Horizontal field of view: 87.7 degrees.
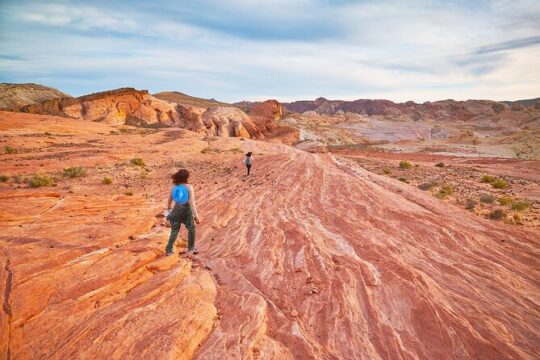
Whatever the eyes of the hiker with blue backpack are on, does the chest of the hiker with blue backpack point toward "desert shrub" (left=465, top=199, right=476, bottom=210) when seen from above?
no

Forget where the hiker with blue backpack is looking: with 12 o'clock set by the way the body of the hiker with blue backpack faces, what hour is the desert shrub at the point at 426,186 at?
The desert shrub is roughly at 2 o'clock from the hiker with blue backpack.

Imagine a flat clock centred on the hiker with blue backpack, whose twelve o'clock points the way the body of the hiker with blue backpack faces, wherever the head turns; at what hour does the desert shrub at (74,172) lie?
The desert shrub is roughly at 11 o'clock from the hiker with blue backpack.

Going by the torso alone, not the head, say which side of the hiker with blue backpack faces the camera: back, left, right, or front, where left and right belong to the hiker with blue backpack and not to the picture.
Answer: back

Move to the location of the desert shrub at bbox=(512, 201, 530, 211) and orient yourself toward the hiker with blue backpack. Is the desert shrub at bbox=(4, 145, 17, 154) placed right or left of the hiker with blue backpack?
right

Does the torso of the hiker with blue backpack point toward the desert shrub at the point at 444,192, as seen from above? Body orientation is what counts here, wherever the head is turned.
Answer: no

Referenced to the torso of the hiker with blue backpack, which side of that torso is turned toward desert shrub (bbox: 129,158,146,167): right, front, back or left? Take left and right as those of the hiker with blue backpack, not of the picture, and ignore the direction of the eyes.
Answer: front

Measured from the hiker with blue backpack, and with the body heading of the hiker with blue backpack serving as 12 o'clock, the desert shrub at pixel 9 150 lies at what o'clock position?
The desert shrub is roughly at 11 o'clock from the hiker with blue backpack.

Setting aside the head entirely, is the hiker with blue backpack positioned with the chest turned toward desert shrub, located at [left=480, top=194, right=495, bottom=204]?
no

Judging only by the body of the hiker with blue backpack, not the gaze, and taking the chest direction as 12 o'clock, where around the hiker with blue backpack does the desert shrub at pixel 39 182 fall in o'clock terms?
The desert shrub is roughly at 11 o'clock from the hiker with blue backpack.
